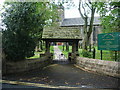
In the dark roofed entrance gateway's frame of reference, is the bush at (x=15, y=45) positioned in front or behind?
in front

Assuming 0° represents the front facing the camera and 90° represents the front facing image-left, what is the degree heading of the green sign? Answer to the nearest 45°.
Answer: approximately 0°

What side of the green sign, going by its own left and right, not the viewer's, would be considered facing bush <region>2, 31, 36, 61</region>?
right

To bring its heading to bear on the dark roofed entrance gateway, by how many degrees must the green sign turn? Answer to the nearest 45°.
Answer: approximately 135° to its right

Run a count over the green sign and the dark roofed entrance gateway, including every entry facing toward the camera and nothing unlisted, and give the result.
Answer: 2

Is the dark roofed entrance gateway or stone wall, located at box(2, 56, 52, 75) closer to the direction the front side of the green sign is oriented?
the stone wall

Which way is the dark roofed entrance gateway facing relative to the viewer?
toward the camera

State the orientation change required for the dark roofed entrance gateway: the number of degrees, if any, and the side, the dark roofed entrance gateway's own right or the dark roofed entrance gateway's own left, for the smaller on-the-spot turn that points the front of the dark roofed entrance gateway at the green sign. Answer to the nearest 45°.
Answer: approximately 45° to the dark roofed entrance gateway's own left
